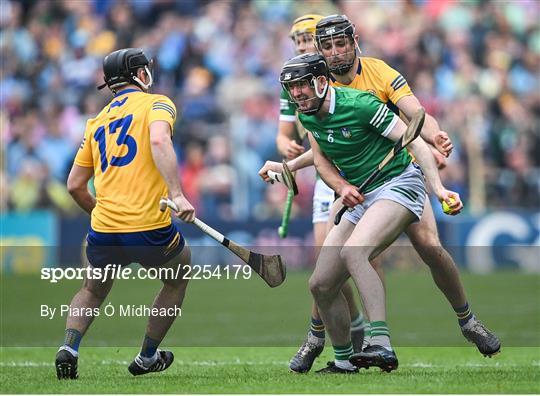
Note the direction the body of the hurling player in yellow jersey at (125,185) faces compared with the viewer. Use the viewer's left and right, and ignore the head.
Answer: facing away from the viewer and to the right of the viewer

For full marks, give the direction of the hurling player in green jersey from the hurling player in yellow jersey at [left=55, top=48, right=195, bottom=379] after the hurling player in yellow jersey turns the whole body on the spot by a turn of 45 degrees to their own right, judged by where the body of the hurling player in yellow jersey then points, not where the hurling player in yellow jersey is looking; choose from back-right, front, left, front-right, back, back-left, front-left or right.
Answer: front

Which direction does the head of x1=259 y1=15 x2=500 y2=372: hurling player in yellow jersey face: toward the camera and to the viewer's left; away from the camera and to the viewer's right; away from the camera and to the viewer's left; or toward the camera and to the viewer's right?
toward the camera and to the viewer's left

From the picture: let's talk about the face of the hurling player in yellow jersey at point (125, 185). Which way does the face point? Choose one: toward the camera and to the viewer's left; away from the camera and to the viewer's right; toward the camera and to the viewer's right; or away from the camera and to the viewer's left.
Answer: away from the camera and to the viewer's right

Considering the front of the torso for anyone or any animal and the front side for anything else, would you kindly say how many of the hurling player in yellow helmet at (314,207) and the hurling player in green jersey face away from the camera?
0

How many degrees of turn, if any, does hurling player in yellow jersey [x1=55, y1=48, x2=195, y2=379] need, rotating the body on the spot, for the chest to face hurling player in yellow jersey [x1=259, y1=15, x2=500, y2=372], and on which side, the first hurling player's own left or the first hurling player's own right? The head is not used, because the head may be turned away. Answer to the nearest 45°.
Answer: approximately 45° to the first hurling player's own right

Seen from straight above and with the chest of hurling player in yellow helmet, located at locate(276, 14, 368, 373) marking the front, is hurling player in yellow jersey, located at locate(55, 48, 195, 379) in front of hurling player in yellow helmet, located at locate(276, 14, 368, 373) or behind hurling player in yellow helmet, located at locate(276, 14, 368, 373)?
in front

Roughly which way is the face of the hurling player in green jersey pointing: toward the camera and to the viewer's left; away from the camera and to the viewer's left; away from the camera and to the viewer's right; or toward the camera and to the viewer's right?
toward the camera and to the viewer's left

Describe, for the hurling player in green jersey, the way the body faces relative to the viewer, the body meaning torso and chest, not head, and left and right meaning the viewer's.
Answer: facing the viewer and to the left of the viewer

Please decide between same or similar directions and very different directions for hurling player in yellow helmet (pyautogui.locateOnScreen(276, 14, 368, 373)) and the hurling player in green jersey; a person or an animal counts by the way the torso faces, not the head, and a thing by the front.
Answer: same or similar directions

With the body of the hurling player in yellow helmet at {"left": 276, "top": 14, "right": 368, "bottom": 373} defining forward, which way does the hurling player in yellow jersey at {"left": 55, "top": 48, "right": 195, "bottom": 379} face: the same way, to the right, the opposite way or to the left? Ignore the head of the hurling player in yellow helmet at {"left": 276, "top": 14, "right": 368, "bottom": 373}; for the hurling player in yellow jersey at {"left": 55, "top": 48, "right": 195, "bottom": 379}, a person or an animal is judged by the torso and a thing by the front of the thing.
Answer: the opposite way
